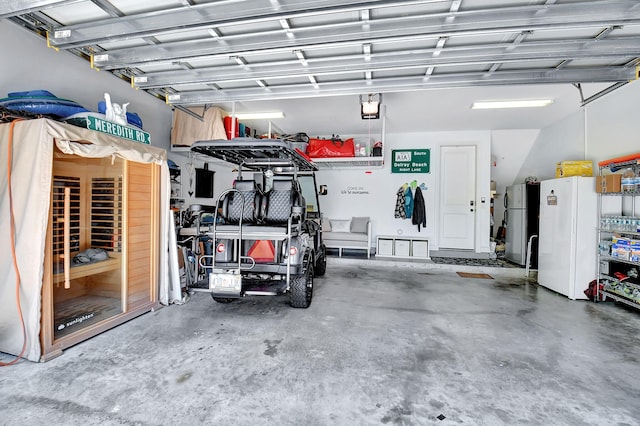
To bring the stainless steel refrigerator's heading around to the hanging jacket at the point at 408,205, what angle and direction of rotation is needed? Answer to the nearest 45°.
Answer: approximately 45° to its right

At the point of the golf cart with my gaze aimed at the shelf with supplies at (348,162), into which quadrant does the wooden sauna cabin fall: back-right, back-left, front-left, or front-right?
back-left

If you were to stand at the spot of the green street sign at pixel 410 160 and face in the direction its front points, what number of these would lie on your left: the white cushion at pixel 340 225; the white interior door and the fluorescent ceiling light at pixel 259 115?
1

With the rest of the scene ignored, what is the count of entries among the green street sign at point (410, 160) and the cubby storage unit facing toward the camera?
2

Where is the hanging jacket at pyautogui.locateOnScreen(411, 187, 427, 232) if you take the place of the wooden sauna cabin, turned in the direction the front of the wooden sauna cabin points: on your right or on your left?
on your left

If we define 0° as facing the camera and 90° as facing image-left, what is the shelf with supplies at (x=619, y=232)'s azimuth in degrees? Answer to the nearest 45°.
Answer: approximately 45°

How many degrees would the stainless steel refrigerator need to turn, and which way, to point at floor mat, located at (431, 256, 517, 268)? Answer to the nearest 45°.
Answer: approximately 45° to its right

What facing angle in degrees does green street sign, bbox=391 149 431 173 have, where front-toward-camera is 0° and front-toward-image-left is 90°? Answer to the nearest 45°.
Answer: approximately 0°

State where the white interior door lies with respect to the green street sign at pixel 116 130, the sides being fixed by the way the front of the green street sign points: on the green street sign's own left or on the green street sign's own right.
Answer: on the green street sign's own left

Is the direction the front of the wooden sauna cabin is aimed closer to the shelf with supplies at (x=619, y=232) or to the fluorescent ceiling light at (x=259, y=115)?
the shelf with supplies
